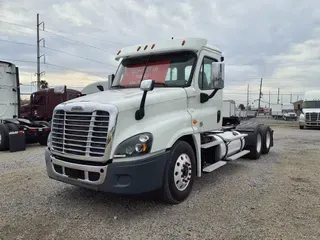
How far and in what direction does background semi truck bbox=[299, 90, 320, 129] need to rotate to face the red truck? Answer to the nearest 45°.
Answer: approximately 45° to its right

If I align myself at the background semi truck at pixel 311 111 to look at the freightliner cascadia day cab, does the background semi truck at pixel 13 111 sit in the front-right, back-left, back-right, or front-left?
front-right

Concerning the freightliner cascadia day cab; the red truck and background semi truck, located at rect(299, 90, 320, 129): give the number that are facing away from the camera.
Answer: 0

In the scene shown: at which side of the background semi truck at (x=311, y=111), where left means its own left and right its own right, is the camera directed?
front

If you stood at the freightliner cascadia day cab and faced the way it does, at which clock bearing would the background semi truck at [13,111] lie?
The background semi truck is roughly at 3 o'clock from the freightliner cascadia day cab.

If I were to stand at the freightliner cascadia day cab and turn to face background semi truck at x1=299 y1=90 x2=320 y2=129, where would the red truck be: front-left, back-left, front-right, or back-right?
front-left

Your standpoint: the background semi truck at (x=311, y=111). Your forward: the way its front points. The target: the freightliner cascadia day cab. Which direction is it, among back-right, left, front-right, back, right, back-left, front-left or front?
front

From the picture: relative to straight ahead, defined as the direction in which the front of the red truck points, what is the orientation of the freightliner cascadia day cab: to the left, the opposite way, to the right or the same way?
the same way

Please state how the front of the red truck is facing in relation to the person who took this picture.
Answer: facing the viewer and to the left of the viewer

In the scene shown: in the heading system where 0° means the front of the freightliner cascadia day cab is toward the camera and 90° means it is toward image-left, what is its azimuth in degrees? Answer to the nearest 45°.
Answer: approximately 45°

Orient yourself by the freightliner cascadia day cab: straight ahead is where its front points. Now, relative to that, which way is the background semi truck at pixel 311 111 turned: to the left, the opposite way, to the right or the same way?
the same way

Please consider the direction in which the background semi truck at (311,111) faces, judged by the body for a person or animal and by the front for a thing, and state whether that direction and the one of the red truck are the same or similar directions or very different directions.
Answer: same or similar directions
